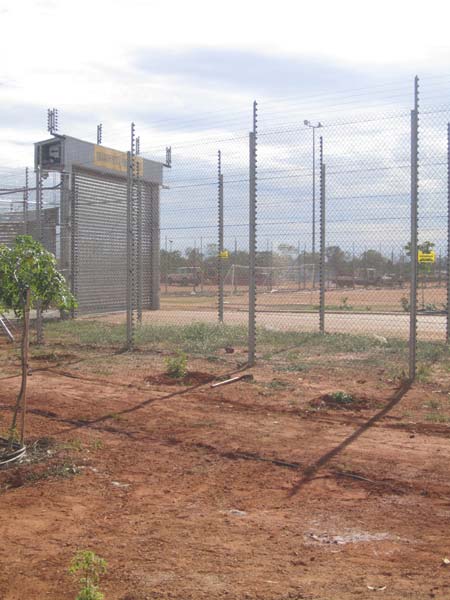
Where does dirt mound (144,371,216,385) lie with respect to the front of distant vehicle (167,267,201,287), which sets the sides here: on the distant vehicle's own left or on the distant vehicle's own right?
on the distant vehicle's own left

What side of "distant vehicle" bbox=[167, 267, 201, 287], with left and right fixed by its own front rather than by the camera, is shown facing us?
left

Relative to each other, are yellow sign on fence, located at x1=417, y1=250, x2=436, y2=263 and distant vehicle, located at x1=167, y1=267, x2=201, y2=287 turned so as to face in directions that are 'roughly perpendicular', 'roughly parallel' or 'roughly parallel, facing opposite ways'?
roughly perpendicular

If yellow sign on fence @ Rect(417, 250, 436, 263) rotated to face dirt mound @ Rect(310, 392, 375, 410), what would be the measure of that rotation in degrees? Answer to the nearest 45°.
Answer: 0° — it already faces it

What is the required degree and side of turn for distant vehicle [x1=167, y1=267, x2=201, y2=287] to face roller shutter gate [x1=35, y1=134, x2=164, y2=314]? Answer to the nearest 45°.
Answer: approximately 90° to its left
